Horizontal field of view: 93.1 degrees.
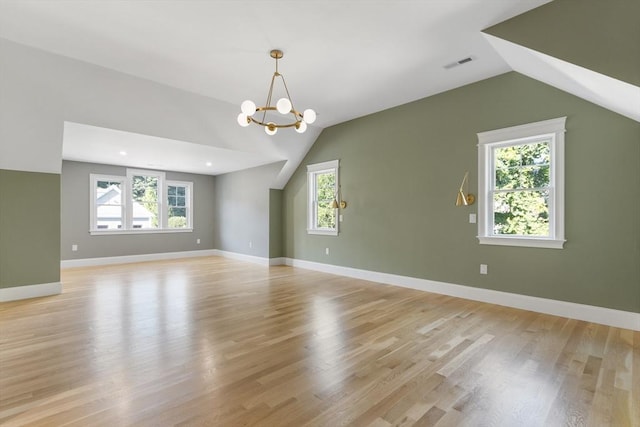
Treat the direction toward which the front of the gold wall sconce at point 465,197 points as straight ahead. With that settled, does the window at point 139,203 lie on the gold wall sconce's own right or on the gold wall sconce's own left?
on the gold wall sconce's own right

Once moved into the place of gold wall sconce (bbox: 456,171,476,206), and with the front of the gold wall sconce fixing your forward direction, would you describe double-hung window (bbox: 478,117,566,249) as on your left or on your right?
on your left

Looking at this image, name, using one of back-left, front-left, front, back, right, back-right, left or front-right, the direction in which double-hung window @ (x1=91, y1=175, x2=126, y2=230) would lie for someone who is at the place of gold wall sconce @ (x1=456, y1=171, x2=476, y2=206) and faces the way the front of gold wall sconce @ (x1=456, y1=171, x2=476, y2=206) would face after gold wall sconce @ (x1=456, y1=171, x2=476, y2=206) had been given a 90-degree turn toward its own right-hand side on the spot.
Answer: front-left

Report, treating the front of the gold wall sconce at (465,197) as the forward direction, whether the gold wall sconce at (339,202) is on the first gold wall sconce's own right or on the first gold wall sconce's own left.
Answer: on the first gold wall sconce's own right

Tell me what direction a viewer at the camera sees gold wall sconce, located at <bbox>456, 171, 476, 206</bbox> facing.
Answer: facing the viewer and to the left of the viewer

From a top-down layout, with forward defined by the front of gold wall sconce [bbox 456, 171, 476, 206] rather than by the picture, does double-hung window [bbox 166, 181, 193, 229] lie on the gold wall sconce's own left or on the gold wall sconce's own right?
on the gold wall sconce's own right

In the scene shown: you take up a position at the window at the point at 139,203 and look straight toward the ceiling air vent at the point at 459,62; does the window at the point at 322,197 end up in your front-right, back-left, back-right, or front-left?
front-left
